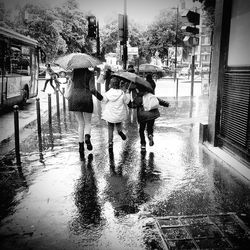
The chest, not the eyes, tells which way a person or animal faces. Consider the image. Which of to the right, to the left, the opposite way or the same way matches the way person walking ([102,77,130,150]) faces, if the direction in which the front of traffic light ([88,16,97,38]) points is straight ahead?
the opposite way

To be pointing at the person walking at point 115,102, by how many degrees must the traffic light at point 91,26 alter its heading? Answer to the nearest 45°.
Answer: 0° — it already faces them

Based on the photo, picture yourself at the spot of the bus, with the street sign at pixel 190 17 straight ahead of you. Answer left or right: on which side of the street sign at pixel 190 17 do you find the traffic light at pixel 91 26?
left

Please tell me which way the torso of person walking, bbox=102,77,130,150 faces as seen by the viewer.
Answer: away from the camera

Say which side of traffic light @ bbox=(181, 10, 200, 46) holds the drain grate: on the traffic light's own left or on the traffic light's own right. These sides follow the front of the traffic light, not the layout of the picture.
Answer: on the traffic light's own left

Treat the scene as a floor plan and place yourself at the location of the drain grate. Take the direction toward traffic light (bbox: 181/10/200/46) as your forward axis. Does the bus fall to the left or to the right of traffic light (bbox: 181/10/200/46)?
left

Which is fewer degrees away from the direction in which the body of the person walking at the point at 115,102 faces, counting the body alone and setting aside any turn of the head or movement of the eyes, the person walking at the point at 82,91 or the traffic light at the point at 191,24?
the traffic light
